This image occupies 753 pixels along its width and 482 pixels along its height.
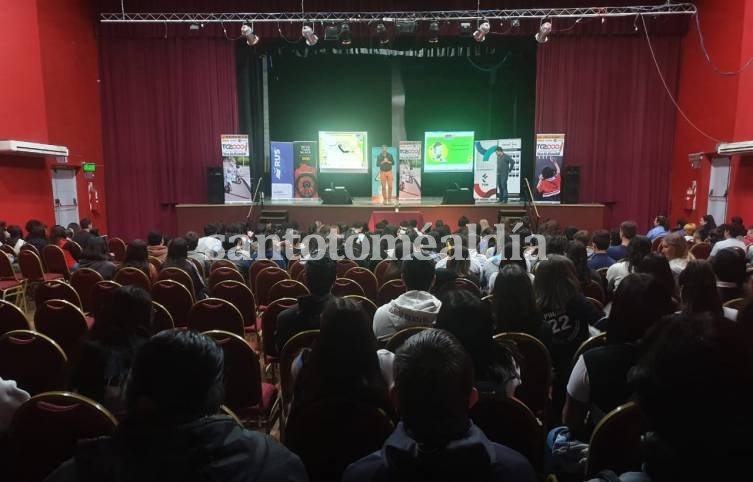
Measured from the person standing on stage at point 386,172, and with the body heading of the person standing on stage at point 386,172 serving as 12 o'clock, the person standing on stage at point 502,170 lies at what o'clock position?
the person standing on stage at point 502,170 is roughly at 9 o'clock from the person standing on stage at point 386,172.

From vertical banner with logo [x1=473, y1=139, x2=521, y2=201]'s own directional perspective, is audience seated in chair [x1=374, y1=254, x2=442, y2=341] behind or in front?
in front

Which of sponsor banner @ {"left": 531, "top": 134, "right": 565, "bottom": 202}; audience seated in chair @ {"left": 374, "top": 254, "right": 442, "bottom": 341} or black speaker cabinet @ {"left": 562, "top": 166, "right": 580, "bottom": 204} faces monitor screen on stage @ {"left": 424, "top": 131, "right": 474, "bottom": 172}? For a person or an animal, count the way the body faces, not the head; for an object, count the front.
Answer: the audience seated in chair

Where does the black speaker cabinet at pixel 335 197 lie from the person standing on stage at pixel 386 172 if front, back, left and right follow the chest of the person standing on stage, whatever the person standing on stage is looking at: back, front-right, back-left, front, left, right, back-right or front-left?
front-right

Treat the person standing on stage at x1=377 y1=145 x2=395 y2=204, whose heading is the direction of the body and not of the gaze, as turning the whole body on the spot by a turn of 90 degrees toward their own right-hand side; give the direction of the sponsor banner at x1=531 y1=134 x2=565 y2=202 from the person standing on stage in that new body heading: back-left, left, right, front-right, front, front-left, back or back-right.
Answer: back

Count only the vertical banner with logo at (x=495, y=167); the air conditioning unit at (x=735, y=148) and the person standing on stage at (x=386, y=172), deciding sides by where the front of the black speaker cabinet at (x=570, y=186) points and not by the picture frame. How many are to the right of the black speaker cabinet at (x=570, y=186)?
2

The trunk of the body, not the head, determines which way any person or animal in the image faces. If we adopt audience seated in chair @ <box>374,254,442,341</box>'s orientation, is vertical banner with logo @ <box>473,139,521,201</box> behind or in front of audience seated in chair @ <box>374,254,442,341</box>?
in front

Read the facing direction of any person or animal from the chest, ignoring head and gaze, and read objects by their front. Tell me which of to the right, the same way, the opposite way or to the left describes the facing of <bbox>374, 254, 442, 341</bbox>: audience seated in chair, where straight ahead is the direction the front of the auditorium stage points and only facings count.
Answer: the opposite way

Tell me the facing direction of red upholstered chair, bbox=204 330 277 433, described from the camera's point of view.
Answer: facing away from the viewer and to the right of the viewer

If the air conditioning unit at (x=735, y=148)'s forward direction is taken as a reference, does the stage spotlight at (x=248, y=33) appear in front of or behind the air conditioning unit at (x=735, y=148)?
in front

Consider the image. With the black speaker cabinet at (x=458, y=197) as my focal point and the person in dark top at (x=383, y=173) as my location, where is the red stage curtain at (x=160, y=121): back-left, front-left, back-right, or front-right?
back-right

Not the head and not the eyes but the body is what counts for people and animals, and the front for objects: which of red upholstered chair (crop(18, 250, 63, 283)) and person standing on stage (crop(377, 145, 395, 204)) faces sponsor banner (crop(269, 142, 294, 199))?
the red upholstered chair

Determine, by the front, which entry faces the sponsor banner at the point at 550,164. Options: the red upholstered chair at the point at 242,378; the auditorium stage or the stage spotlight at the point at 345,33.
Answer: the red upholstered chair
